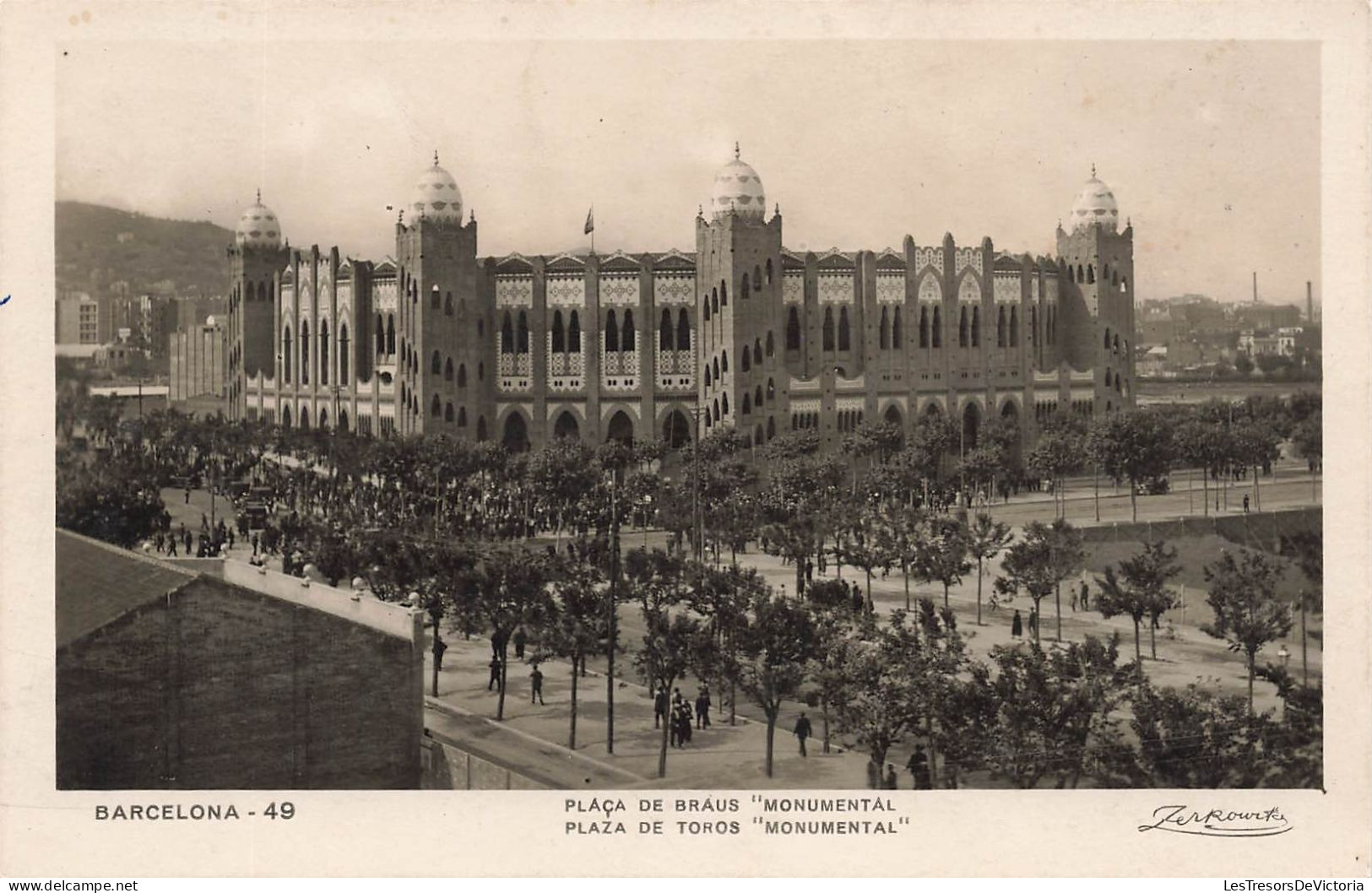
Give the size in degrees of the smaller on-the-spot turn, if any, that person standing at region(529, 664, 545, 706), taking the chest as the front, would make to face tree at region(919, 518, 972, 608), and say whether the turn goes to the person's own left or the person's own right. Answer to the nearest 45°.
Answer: approximately 90° to the person's own right

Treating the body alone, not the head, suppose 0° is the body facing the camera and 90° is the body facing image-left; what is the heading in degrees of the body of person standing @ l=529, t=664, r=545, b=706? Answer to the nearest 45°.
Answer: approximately 135°
